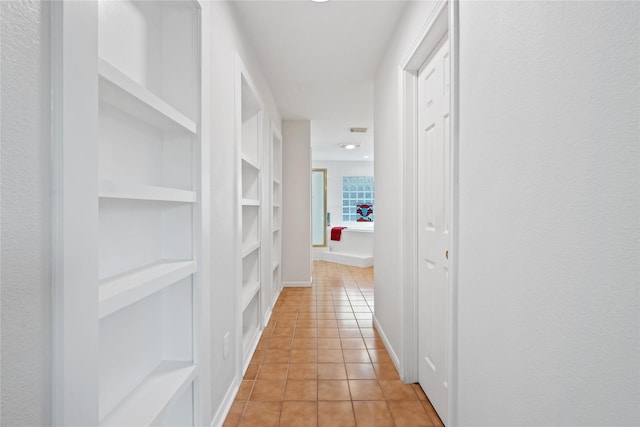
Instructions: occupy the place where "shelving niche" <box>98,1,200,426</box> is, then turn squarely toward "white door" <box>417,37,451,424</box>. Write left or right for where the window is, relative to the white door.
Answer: left

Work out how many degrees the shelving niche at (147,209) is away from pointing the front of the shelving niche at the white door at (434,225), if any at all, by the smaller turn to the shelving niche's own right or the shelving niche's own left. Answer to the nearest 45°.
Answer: approximately 45° to the shelving niche's own left

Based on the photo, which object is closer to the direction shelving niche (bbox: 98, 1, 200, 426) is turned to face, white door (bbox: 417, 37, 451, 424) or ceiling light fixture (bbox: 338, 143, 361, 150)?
the white door

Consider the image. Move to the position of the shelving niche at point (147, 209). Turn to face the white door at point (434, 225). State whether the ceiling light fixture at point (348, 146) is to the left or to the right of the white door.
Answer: left

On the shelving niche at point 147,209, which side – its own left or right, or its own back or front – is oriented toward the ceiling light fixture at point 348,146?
left

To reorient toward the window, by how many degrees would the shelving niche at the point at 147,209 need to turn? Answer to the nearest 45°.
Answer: approximately 90° to its left

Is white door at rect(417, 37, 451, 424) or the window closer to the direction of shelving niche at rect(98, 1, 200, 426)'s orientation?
the white door

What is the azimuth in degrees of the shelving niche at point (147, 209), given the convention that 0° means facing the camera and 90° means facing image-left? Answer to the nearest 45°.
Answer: approximately 315°
